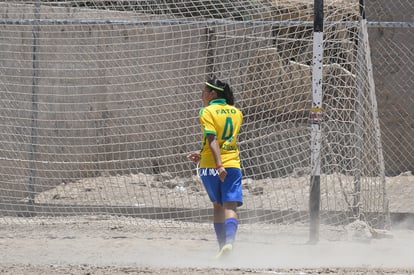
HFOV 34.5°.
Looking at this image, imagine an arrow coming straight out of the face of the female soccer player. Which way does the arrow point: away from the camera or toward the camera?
away from the camera

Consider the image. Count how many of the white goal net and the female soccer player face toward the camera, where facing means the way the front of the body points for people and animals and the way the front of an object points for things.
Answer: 1

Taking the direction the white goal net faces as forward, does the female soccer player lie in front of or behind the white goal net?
in front

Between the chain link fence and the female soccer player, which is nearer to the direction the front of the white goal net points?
the female soccer player

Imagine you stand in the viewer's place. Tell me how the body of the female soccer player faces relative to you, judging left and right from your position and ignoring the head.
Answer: facing away from the viewer and to the left of the viewer
